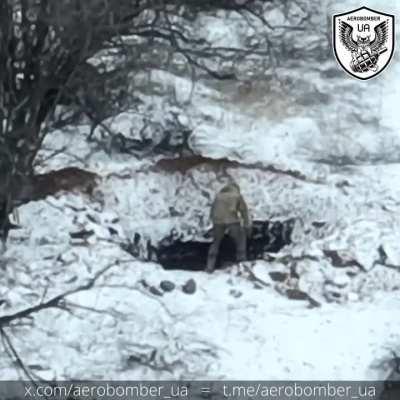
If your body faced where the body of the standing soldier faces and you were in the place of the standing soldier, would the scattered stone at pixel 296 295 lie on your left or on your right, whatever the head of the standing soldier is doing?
on your right

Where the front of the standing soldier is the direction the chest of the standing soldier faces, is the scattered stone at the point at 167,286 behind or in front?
behind

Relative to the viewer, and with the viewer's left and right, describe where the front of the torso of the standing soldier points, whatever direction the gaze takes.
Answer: facing away from the viewer and to the right of the viewer
